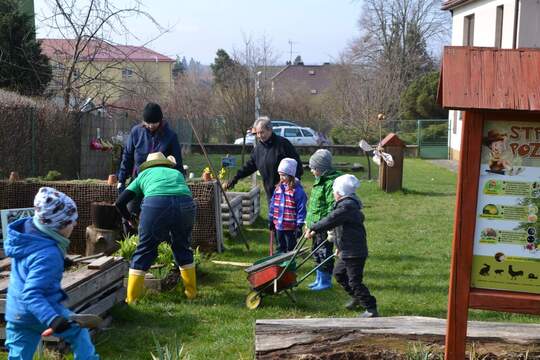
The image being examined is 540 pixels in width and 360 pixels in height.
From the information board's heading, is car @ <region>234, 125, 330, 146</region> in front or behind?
behind

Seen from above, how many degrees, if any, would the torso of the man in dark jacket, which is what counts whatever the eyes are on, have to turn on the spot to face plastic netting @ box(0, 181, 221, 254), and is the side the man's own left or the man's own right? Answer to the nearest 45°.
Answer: approximately 45° to the man's own right

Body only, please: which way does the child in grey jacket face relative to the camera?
to the viewer's left

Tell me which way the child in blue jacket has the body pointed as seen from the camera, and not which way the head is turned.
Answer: to the viewer's right

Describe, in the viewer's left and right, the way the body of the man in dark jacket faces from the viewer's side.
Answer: facing the viewer and to the left of the viewer

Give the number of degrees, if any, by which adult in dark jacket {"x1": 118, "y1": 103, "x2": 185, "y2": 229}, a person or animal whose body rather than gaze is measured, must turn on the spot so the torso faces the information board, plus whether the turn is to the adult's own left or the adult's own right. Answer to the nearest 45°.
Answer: approximately 45° to the adult's own left

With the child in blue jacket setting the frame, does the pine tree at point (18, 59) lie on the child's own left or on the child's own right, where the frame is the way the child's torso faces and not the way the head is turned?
on the child's own left

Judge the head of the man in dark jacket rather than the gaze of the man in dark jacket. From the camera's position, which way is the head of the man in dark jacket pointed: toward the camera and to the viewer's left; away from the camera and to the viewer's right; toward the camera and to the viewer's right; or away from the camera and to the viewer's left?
toward the camera and to the viewer's left

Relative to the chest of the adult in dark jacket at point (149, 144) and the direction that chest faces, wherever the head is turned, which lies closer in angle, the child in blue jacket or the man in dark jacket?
the child in blue jacket

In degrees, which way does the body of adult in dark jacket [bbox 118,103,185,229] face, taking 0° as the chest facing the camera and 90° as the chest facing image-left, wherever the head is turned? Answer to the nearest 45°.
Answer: approximately 0°

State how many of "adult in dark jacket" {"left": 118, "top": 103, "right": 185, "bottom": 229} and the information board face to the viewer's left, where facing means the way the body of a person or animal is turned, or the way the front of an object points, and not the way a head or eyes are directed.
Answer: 0

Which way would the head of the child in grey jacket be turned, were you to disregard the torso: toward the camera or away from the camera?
away from the camera

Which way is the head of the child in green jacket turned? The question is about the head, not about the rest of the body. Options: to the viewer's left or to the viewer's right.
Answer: to the viewer's left
